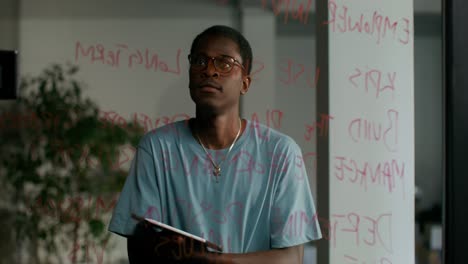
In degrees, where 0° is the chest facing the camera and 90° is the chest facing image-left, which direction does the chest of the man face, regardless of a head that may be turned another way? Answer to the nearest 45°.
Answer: approximately 0°
